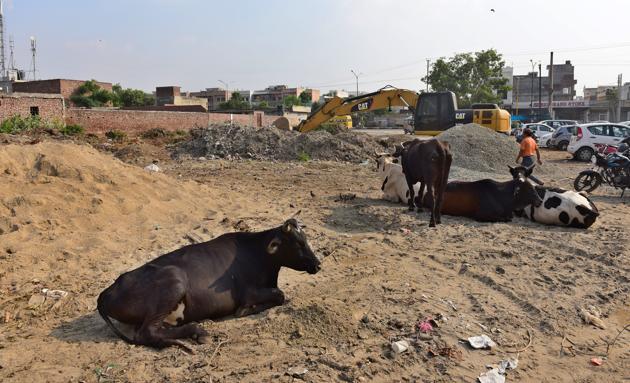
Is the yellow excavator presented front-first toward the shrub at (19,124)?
yes

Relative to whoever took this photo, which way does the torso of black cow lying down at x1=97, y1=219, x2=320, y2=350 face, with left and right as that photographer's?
facing away from the viewer and to the right of the viewer

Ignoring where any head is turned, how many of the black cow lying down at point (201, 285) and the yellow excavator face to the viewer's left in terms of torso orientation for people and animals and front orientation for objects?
1

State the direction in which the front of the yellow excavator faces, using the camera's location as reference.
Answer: facing to the left of the viewer

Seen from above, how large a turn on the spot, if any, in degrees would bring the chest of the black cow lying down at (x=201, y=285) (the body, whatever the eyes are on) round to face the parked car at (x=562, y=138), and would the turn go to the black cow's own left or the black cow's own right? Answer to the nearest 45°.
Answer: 0° — it already faces it

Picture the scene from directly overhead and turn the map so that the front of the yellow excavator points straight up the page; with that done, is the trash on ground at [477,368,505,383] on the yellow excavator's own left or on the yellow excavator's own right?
on the yellow excavator's own left

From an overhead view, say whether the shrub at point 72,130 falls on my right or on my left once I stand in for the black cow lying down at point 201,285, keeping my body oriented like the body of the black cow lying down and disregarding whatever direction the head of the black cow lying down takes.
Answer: on my left

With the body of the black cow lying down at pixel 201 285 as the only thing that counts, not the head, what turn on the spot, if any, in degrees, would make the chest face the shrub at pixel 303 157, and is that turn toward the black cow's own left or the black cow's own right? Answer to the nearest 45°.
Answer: approximately 45° to the black cow's own left
